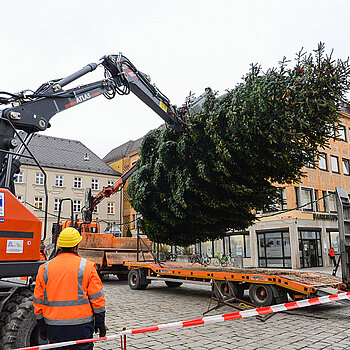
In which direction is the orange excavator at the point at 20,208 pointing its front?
to the viewer's right

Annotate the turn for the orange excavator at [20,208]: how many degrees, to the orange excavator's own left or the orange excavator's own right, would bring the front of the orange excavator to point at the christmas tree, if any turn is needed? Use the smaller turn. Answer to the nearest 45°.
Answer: approximately 45° to the orange excavator's own left

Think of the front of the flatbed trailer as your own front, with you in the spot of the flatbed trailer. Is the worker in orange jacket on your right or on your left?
on your left

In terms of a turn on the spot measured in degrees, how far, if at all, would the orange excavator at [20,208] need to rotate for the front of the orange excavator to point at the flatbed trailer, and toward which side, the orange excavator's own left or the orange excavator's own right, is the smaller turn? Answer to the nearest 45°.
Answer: approximately 45° to the orange excavator's own left

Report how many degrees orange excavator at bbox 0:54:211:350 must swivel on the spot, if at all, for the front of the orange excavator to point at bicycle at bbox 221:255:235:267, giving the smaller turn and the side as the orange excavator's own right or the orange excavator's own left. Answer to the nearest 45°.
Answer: approximately 45° to the orange excavator's own left

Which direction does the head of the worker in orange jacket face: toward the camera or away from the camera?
away from the camera

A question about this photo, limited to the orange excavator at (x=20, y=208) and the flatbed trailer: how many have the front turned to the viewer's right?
1

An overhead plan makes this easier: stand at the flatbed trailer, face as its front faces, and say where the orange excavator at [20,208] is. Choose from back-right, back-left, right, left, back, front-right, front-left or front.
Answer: left

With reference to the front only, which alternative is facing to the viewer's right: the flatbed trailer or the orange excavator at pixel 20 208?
the orange excavator

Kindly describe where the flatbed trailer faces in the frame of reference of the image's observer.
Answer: facing away from the viewer and to the left of the viewer
